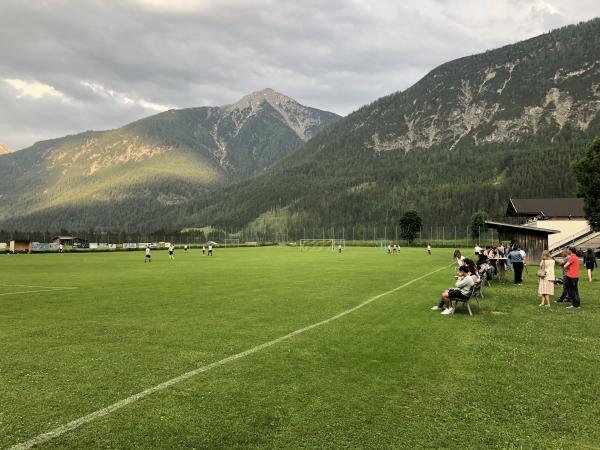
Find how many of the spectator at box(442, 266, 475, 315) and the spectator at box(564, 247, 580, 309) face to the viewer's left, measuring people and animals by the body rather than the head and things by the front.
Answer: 2

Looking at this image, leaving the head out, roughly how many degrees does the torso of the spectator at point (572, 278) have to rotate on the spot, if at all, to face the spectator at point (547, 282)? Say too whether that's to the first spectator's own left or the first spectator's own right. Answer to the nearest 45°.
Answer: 0° — they already face them

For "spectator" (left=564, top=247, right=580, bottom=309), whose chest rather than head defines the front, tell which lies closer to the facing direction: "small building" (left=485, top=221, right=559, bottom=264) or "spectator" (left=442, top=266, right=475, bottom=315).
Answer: the spectator

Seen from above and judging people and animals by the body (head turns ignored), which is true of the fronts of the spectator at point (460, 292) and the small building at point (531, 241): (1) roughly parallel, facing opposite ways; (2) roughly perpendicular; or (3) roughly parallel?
roughly parallel

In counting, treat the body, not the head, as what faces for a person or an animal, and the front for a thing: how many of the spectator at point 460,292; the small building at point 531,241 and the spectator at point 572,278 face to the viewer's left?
3

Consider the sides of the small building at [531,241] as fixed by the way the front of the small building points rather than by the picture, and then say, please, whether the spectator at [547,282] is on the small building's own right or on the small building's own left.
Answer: on the small building's own left

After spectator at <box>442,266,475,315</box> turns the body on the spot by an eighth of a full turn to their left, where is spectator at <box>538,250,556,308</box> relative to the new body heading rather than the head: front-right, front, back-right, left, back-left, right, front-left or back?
back

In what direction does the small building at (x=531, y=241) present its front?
to the viewer's left

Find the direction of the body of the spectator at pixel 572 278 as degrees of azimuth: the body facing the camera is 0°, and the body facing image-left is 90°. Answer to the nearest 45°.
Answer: approximately 90°

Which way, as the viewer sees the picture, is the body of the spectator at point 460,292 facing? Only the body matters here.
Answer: to the viewer's left

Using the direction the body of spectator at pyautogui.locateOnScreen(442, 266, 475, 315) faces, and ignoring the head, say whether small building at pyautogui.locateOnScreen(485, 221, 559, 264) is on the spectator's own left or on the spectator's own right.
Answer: on the spectator's own right

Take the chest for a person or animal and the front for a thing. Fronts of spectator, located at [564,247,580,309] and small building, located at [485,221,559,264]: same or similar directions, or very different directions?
same or similar directions

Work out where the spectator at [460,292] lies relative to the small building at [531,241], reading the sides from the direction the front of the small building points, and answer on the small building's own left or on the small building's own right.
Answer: on the small building's own left
